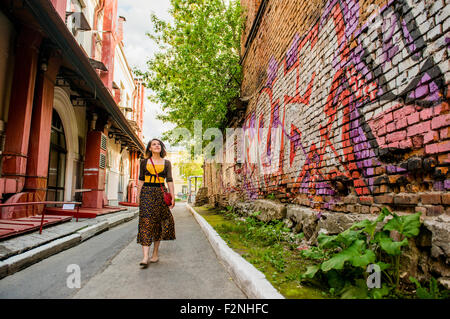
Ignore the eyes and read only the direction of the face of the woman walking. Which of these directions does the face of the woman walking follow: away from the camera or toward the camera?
toward the camera

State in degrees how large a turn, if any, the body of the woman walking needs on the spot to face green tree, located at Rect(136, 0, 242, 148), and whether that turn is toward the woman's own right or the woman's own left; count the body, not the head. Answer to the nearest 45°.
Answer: approximately 180°

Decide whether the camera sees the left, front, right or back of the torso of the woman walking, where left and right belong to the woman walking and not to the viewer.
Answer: front
